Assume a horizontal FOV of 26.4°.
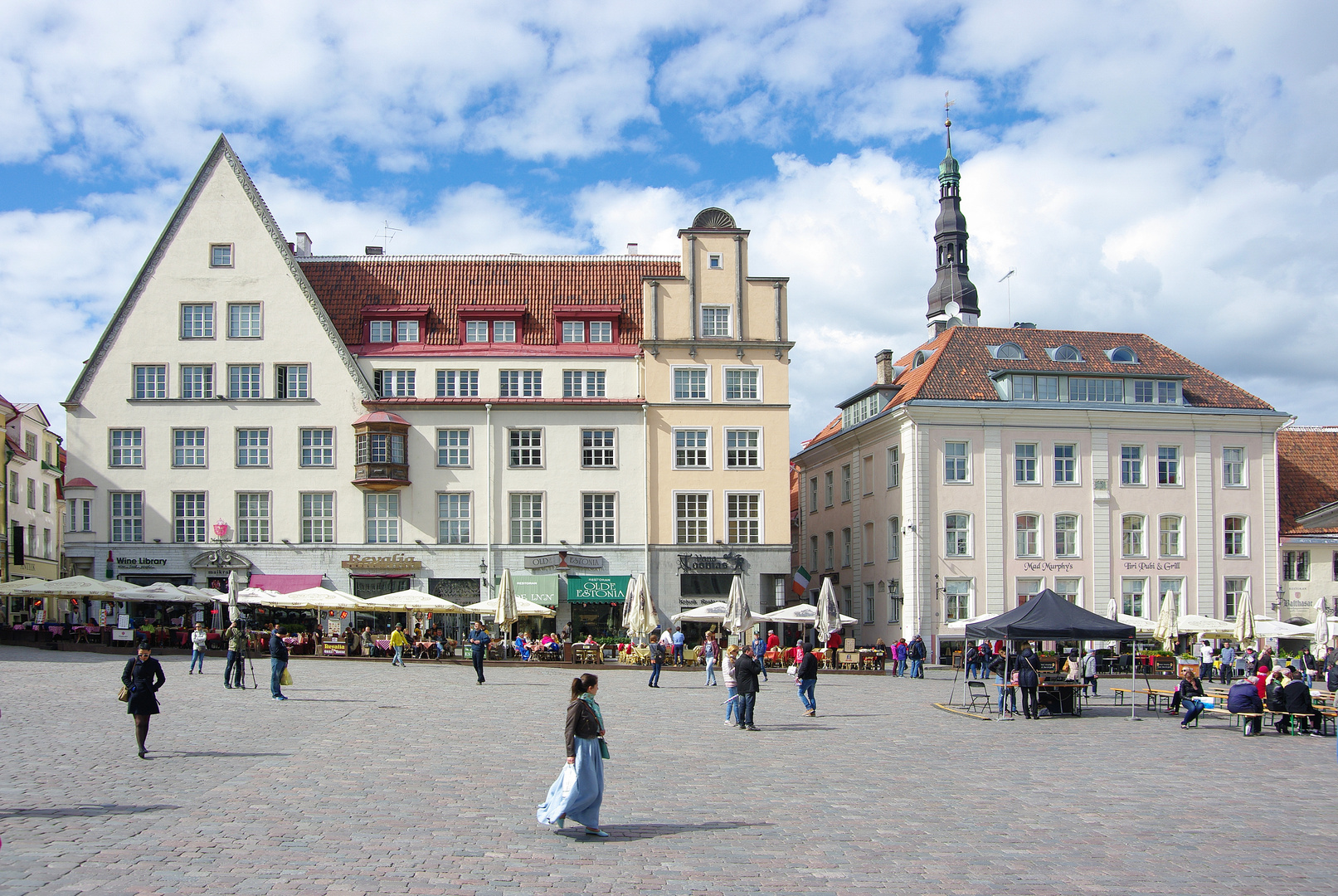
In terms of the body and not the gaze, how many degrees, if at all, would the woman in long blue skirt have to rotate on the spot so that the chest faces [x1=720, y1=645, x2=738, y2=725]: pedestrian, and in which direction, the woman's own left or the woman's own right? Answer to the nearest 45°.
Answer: approximately 90° to the woman's own left

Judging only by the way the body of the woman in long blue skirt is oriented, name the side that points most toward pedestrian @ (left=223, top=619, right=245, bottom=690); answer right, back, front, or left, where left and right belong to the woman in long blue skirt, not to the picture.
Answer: left

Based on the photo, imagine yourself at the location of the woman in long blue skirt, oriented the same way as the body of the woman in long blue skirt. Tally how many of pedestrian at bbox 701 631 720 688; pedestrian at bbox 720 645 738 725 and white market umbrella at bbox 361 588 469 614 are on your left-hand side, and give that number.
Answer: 3

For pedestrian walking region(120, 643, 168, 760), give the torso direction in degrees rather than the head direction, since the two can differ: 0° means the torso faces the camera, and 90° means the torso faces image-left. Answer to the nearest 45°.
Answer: approximately 0°

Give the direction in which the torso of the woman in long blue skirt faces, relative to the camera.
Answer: to the viewer's right

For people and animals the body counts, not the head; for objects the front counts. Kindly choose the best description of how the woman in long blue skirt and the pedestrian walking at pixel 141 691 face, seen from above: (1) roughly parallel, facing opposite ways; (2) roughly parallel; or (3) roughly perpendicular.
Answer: roughly perpendicular

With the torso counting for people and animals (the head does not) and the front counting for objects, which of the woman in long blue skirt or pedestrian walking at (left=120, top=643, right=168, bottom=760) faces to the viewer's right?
the woman in long blue skirt
